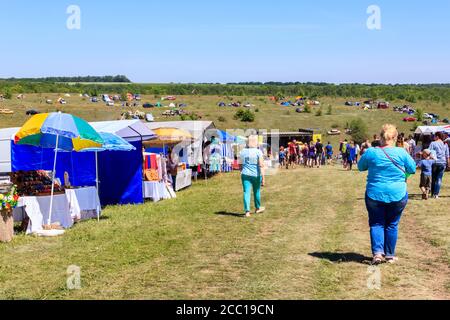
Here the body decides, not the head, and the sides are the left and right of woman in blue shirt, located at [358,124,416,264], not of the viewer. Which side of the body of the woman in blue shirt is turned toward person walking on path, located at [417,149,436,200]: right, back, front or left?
front

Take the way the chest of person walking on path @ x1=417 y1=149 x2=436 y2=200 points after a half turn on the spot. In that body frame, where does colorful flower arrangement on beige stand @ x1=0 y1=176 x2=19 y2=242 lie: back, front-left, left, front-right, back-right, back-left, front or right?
front-right

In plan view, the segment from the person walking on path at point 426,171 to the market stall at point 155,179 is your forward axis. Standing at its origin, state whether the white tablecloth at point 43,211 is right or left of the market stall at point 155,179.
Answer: left

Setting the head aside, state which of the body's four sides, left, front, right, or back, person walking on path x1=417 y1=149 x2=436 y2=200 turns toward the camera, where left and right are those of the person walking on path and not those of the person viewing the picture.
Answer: back

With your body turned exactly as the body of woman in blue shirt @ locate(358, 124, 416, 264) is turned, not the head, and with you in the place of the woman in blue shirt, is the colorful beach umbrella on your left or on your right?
on your left

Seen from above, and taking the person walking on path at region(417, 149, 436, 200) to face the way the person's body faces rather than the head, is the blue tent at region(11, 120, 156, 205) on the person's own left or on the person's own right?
on the person's own left

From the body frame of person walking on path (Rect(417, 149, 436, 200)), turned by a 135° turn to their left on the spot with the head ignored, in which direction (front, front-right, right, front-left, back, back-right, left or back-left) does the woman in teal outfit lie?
front

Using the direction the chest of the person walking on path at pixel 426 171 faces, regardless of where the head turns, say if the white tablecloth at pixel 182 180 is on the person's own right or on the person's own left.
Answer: on the person's own left

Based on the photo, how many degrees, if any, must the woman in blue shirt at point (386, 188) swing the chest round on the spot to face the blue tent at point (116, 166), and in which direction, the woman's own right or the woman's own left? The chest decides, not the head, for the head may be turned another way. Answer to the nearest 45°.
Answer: approximately 45° to the woman's own left

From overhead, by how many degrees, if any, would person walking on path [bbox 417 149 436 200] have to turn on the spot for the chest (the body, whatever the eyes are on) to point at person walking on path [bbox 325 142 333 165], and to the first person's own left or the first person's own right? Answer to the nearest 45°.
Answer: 0° — they already face them

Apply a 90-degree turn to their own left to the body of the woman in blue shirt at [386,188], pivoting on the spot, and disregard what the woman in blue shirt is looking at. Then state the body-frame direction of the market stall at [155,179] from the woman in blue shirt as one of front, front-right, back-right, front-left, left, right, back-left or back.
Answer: front-right

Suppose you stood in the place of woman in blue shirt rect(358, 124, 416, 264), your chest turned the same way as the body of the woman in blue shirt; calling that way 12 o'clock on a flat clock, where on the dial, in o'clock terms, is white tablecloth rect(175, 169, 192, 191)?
The white tablecloth is roughly at 11 o'clock from the woman in blue shirt.

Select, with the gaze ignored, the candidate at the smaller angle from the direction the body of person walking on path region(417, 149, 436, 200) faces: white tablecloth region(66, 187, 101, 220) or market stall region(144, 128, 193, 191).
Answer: the market stall

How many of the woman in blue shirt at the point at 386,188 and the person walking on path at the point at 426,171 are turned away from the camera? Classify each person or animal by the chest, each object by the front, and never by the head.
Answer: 2

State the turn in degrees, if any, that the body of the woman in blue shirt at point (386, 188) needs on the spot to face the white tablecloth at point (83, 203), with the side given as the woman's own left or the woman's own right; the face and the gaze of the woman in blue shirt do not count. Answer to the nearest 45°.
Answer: approximately 45° to the woman's own left

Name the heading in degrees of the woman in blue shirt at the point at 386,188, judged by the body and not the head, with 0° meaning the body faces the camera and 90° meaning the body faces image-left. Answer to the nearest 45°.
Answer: approximately 180°

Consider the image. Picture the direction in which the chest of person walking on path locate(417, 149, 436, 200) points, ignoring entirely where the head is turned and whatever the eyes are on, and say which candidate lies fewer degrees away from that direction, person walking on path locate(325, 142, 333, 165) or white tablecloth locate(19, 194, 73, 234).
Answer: the person walking on path
